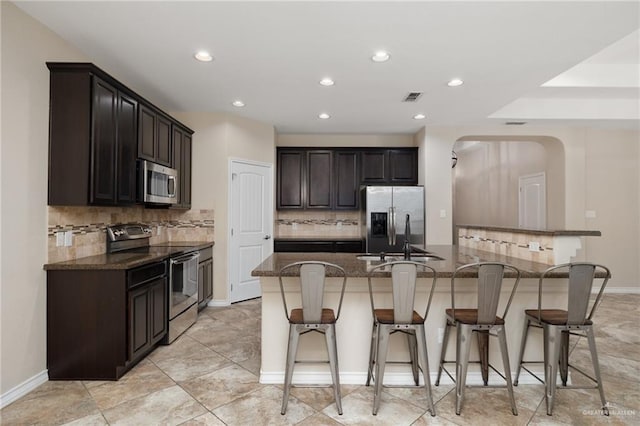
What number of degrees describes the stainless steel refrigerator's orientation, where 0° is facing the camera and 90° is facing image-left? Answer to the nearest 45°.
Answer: approximately 0°

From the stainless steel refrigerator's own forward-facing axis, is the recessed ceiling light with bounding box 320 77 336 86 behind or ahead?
ahead

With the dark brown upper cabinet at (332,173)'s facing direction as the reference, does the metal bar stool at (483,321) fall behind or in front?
in front

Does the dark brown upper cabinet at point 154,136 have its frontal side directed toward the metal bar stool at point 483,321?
yes

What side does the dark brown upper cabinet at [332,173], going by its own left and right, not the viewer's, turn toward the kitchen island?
front

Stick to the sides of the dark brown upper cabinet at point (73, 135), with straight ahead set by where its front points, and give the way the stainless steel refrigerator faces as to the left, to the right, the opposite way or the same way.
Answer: to the right

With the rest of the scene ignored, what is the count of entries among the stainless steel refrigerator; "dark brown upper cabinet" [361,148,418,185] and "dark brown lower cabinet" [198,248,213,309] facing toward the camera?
2

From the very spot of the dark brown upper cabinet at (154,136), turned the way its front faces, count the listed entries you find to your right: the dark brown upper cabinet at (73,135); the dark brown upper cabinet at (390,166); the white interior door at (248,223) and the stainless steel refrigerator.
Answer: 1

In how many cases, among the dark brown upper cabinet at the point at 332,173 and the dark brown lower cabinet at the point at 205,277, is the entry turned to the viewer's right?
1

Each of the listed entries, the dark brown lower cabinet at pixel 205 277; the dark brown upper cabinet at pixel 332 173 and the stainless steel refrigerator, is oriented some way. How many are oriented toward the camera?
2

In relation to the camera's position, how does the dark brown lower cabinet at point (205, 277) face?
facing to the right of the viewer

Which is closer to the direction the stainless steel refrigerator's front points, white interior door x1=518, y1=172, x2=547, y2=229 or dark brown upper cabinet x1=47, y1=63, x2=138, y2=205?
the dark brown upper cabinet

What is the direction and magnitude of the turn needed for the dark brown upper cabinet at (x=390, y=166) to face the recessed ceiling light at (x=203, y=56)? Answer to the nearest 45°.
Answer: approximately 45° to its right
